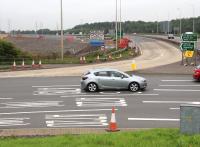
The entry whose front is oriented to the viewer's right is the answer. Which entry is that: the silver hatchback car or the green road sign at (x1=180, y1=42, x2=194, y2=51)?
the silver hatchback car

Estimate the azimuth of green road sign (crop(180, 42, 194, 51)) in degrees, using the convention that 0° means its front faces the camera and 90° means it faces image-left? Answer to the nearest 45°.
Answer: approximately 0°

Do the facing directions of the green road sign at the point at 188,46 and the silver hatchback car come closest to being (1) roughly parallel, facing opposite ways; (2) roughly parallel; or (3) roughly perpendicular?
roughly perpendicular

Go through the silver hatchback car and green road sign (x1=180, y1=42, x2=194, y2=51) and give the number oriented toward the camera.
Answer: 1

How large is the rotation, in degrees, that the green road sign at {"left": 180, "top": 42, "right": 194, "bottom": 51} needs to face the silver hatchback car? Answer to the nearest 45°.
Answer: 0° — it already faces it

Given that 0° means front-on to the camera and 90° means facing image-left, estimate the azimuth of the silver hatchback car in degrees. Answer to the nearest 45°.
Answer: approximately 270°
